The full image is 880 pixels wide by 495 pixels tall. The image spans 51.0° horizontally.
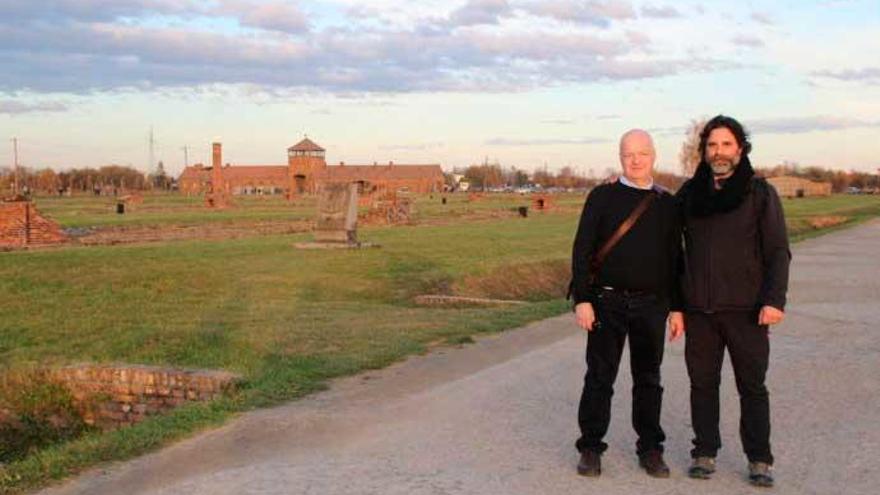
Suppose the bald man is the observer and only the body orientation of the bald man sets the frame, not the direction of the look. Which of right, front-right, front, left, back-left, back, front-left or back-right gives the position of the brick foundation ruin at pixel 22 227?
back-right

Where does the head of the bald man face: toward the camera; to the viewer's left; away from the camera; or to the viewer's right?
toward the camera

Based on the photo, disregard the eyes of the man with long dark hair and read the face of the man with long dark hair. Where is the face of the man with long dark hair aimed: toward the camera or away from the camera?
toward the camera

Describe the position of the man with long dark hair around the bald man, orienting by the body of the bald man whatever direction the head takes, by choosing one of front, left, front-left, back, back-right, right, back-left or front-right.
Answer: left

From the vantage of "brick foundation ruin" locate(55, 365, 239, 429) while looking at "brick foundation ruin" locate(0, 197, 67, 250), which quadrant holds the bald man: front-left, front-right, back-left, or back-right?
back-right

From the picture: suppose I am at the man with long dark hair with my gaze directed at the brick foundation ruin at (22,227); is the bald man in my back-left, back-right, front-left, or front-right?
front-left

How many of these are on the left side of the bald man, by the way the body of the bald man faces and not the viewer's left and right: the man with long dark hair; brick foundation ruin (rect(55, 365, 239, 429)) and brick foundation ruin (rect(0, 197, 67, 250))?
1

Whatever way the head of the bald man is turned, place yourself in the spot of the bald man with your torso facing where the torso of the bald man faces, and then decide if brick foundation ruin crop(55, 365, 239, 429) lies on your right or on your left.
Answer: on your right

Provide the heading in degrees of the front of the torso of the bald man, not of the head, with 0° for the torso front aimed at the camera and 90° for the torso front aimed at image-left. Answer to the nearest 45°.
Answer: approximately 0°
